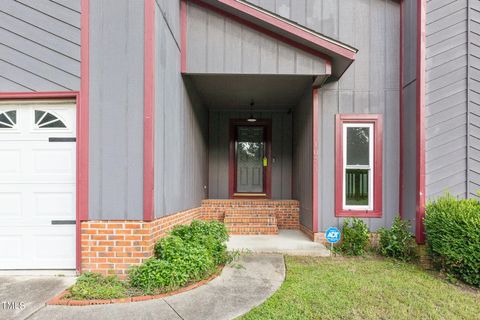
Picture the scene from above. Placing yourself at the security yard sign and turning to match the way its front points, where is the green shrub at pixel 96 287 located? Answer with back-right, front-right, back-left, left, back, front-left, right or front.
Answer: front-right

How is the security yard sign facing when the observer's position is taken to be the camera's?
facing the viewer

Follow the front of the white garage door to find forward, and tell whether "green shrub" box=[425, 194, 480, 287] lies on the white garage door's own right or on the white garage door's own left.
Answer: on the white garage door's own left

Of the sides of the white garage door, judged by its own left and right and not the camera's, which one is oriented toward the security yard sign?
left

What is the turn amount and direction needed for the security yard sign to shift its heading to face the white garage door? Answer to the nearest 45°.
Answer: approximately 45° to its right

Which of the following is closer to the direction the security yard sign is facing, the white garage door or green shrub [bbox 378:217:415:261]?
the white garage door

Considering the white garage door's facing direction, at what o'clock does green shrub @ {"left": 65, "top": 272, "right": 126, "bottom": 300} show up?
The green shrub is roughly at 11 o'clock from the white garage door.

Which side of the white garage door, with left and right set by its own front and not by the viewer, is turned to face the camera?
front

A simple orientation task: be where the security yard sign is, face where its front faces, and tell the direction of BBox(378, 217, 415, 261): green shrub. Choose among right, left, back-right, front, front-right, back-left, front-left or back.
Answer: left

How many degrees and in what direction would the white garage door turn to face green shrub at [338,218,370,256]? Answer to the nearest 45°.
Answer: approximately 90° to its left

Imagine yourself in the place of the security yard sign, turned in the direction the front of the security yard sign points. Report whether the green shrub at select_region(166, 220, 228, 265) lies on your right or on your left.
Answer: on your right

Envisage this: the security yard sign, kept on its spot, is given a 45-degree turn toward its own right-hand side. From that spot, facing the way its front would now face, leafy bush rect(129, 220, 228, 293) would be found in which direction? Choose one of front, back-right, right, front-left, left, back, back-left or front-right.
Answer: front
